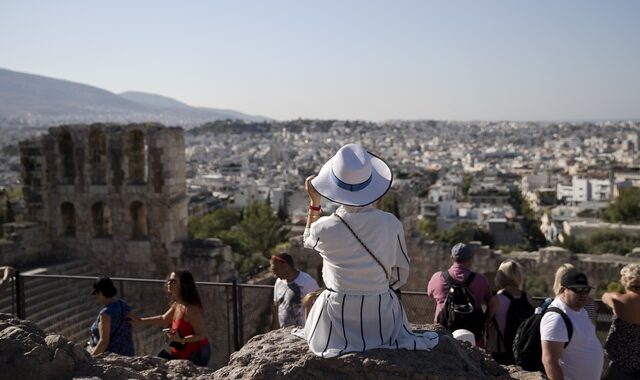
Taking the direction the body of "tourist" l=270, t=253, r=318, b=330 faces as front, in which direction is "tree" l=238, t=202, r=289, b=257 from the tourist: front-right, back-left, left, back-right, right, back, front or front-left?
back-right

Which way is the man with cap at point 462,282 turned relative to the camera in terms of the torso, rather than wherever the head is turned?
away from the camera

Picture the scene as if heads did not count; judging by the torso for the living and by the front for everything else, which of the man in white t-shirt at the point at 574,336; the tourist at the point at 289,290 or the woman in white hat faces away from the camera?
the woman in white hat

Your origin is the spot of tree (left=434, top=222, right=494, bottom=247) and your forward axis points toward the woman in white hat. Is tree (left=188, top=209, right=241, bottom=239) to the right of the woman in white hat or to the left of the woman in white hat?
right

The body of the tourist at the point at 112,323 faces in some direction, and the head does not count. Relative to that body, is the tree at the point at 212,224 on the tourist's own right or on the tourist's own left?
on the tourist's own right

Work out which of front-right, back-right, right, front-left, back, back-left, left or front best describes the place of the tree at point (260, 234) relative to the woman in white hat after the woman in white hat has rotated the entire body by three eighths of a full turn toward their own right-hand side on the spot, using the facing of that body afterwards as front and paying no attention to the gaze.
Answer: back-left

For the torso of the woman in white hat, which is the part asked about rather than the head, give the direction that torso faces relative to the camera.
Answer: away from the camera

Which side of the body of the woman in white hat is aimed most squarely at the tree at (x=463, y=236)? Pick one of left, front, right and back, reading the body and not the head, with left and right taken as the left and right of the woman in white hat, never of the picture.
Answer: front

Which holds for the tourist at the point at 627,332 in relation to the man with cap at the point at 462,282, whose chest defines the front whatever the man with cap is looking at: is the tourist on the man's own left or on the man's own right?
on the man's own right

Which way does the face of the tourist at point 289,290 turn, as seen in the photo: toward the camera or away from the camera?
toward the camera

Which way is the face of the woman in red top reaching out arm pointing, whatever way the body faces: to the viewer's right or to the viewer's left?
to the viewer's left

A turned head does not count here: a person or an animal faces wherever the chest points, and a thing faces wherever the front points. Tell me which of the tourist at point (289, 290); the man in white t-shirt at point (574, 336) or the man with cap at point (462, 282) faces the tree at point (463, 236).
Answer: the man with cap

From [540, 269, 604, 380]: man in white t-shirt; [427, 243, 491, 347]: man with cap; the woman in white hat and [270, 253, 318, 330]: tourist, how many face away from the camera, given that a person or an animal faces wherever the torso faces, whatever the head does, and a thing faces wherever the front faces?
2
